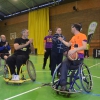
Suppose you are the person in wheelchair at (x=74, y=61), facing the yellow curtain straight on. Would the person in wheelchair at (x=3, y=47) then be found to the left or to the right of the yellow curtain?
left

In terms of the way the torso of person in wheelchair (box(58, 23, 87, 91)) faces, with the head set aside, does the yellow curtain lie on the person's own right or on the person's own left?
on the person's own right

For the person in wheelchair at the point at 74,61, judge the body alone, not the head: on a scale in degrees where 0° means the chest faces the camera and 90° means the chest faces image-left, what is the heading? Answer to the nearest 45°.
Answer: approximately 45°

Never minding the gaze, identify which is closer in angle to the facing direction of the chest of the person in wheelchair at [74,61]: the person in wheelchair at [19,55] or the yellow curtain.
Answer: the person in wheelchair

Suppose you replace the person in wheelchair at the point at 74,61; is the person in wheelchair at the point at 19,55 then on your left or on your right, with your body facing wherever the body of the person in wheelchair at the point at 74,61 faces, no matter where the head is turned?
on your right

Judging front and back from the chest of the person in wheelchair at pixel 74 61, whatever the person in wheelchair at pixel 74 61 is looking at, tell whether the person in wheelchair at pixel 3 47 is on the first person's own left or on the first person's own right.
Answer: on the first person's own right

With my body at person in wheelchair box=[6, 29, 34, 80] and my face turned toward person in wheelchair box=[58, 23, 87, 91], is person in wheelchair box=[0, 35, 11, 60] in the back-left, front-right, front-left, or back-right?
back-left

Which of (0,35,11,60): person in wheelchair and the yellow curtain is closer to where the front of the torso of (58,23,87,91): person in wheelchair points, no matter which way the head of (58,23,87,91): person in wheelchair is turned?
the person in wheelchair
